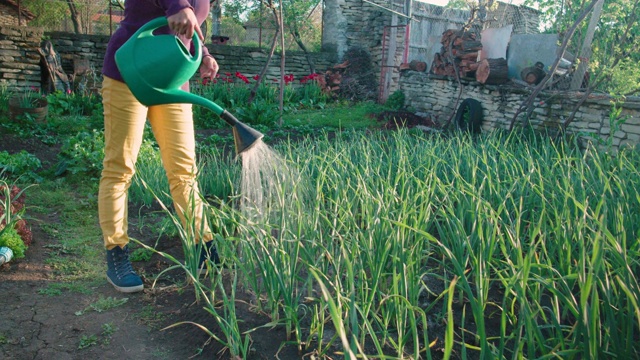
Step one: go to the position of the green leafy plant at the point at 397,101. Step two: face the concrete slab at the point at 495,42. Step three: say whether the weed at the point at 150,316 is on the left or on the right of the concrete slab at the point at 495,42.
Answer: right

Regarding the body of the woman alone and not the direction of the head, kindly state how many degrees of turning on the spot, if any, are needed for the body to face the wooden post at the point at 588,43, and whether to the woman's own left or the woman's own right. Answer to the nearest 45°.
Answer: approximately 90° to the woman's own left

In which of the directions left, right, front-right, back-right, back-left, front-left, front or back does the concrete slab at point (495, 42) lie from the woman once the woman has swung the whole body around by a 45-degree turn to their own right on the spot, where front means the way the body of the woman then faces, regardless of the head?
back-left

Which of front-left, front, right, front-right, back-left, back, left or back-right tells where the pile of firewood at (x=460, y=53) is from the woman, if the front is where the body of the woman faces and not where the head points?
left

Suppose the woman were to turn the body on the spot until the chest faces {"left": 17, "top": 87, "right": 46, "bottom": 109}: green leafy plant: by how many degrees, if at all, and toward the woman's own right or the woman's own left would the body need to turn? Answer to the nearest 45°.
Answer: approximately 135° to the woman's own left

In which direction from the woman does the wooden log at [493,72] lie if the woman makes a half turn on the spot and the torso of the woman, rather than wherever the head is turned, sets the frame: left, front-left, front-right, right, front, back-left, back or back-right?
right

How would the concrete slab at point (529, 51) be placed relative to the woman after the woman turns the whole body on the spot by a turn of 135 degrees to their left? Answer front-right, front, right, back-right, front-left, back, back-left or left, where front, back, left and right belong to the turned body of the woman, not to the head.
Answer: front-right

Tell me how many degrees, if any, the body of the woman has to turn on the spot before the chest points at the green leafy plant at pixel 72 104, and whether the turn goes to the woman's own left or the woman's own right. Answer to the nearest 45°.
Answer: approximately 135° to the woman's own left

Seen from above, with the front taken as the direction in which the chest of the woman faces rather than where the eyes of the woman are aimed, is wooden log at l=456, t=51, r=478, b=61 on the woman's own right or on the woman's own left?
on the woman's own left
